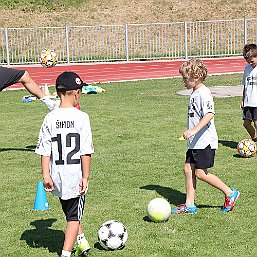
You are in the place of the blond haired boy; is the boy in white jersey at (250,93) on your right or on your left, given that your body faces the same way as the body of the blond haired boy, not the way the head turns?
on your right

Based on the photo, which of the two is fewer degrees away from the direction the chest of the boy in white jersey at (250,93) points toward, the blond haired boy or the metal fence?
the blond haired boy

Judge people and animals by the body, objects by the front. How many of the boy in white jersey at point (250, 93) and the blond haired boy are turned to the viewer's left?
1

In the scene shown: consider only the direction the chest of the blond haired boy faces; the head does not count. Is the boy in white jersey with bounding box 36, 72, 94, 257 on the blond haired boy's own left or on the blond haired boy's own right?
on the blond haired boy's own left

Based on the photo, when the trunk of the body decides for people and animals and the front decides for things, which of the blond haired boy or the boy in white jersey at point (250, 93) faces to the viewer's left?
the blond haired boy

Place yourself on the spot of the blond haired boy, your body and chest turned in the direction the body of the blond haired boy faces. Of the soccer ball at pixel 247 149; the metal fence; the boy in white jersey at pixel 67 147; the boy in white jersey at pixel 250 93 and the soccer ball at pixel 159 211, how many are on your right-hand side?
3

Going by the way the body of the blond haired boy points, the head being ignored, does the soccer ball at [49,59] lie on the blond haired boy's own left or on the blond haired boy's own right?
on the blond haired boy's own right

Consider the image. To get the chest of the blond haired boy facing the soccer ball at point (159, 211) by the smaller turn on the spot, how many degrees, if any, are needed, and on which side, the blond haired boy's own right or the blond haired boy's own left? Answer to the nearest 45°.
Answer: approximately 45° to the blond haired boy's own left

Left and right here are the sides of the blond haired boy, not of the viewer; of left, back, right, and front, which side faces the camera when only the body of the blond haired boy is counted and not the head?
left

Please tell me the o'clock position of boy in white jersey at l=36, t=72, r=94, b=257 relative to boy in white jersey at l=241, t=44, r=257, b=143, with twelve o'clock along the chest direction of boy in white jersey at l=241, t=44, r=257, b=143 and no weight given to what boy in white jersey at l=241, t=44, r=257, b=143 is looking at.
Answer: boy in white jersey at l=36, t=72, r=94, b=257 is roughly at 2 o'clock from boy in white jersey at l=241, t=44, r=257, b=143.

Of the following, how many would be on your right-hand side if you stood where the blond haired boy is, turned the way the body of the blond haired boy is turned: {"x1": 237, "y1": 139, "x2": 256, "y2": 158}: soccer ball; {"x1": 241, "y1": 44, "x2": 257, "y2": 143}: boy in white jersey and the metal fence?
3

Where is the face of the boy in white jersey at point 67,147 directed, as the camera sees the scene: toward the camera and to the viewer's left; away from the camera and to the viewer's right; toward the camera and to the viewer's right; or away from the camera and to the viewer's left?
away from the camera and to the viewer's right
